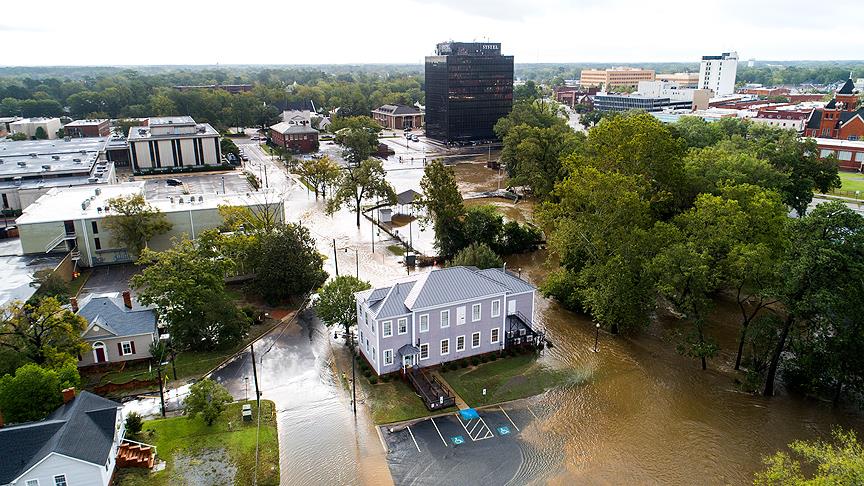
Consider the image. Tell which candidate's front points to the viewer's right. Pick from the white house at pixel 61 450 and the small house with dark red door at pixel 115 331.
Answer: the white house

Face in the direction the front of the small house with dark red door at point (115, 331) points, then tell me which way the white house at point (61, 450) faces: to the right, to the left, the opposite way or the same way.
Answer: to the left

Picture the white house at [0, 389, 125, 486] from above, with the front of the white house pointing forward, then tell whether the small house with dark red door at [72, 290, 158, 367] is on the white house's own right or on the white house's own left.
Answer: on the white house's own left

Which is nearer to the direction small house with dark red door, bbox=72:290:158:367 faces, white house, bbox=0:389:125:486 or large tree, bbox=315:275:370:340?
the white house

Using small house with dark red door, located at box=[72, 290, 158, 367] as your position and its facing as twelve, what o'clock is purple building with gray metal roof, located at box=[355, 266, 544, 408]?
The purple building with gray metal roof is roughly at 10 o'clock from the small house with dark red door.

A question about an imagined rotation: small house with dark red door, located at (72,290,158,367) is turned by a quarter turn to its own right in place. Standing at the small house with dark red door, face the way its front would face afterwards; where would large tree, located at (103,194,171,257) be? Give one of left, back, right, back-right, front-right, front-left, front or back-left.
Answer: right

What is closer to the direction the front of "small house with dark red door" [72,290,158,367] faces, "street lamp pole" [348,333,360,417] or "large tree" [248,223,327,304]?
the street lamp pole

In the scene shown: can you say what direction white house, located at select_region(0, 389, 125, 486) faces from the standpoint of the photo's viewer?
facing to the right of the viewer

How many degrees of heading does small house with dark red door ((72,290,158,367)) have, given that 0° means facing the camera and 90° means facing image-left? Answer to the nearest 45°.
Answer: approximately 0°
